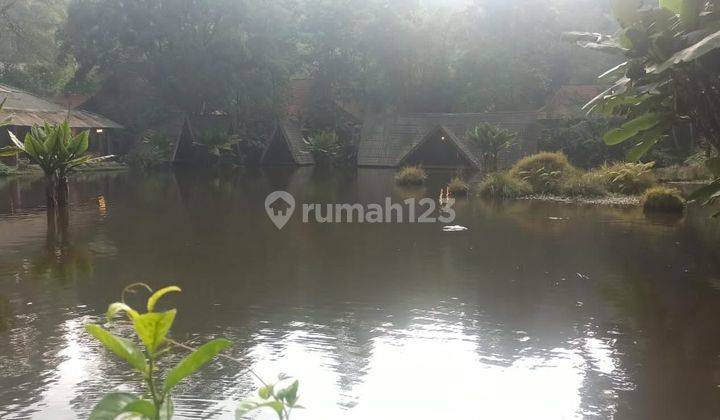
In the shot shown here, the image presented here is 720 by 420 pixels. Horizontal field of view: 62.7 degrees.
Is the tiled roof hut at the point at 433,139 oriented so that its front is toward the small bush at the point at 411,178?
yes

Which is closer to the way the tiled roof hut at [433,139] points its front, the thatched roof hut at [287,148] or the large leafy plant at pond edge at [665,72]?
the large leafy plant at pond edge

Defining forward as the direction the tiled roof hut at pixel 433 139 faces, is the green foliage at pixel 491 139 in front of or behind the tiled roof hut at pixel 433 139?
in front

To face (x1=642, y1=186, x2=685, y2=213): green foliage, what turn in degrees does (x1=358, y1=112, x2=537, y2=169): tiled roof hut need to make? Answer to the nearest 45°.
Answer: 0° — it already faces it

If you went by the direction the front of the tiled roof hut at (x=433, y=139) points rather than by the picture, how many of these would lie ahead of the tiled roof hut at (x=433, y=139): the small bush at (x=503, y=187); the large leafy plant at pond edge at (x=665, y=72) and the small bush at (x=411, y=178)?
3

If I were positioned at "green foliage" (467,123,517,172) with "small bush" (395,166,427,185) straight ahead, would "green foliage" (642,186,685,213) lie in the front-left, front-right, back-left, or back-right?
front-left

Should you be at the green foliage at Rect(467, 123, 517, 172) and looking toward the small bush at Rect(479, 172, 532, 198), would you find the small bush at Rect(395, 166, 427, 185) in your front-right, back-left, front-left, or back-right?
front-right

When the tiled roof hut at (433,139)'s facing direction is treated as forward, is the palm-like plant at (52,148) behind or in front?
in front

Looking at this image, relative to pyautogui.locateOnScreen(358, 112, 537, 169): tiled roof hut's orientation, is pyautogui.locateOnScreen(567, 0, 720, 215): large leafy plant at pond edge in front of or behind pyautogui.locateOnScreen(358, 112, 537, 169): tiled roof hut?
in front

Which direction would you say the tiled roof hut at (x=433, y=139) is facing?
toward the camera

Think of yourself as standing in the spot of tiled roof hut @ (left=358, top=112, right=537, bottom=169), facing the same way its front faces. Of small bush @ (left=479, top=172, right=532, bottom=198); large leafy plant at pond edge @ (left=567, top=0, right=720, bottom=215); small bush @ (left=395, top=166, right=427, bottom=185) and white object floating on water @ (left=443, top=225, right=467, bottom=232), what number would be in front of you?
4

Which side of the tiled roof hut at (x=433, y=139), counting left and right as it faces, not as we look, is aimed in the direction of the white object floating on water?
front

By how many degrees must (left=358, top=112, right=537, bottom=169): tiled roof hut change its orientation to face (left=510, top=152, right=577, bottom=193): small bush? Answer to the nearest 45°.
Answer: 0° — it already faces it

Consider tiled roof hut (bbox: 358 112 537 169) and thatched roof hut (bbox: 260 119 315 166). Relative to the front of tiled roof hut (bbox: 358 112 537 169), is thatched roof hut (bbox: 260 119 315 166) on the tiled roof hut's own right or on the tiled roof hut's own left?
on the tiled roof hut's own right

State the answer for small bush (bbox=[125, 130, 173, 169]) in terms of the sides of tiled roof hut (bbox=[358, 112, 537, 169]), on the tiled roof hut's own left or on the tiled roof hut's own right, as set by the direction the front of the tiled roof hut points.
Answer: on the tiled roof hut's own right

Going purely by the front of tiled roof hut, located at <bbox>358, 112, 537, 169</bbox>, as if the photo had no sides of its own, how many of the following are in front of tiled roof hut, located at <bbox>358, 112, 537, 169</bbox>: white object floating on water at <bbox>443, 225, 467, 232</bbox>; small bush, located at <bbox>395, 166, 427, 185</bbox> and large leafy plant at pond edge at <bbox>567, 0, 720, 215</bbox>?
3
